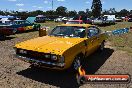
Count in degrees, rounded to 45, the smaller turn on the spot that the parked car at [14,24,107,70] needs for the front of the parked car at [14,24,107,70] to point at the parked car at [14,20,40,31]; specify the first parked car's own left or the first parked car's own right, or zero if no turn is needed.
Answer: approximately 135° to the first parked car's own right

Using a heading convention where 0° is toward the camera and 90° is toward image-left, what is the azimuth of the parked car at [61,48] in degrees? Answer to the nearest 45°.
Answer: approximately 45°
